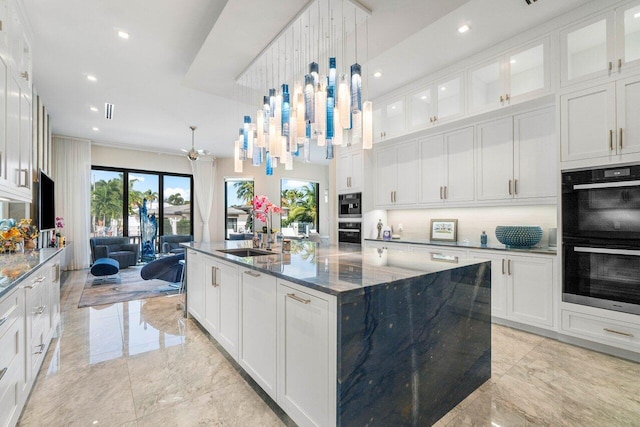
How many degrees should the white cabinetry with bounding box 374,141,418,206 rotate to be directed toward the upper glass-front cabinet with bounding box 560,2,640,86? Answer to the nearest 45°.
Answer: approximately 90° to its left

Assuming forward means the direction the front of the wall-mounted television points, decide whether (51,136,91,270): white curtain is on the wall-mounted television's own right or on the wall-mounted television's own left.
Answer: on the wall-mounted television's own left

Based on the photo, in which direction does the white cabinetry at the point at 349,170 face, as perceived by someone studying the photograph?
facing the viewer and to the left of the viewer

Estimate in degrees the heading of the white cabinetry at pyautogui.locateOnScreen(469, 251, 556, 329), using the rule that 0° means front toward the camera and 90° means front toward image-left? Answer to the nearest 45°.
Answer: approximately 45°

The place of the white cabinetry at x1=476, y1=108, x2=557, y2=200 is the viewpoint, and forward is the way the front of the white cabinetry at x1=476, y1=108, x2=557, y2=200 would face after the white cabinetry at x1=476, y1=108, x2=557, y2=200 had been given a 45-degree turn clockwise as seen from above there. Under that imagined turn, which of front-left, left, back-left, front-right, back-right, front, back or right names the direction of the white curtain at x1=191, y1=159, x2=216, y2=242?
front

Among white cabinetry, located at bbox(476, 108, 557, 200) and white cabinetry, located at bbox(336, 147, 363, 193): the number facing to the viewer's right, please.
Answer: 0

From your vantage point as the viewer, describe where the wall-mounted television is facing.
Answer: facing to the right of the viewer

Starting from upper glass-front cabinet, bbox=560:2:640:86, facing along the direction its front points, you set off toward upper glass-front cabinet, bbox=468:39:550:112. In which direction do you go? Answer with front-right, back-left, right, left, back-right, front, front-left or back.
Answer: front-right

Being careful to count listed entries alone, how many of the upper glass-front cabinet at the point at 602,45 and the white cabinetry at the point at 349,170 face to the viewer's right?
0

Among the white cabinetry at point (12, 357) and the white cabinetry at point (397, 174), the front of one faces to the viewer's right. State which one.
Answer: the white cabinetry at point (12, 357)

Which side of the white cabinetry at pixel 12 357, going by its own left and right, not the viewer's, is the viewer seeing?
right

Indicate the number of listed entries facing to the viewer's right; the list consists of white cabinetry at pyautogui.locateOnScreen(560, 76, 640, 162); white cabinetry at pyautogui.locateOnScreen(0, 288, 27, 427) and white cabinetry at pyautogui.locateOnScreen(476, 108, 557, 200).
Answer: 1

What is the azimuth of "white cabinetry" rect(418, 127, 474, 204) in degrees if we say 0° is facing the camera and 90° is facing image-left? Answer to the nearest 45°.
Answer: approximately 45°
